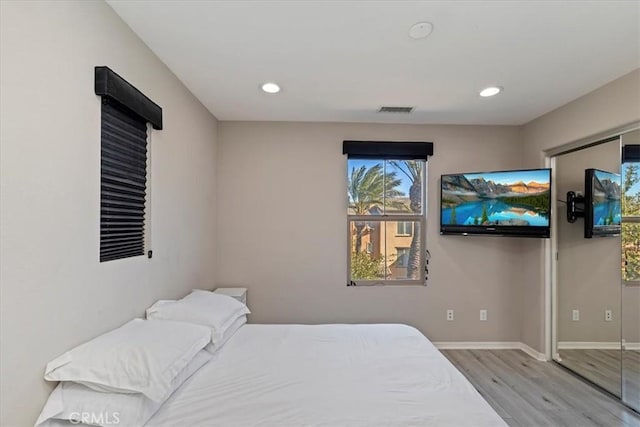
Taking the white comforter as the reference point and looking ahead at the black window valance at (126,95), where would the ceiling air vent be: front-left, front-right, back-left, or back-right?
back-right

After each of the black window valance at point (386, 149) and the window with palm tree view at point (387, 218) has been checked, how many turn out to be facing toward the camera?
2

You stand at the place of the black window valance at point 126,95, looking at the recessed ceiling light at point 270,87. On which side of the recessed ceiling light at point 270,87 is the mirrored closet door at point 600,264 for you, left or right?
right

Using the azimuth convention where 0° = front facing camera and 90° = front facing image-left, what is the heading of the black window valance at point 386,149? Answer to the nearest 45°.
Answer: approximately 0°

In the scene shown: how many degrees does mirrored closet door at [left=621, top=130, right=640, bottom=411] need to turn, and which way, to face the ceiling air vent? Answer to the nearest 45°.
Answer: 0° — it already faces it

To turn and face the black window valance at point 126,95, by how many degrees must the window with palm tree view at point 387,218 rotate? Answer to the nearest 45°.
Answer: approximately 45° to its right

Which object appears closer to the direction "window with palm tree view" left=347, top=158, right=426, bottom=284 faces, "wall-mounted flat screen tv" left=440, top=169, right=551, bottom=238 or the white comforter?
the white comforter

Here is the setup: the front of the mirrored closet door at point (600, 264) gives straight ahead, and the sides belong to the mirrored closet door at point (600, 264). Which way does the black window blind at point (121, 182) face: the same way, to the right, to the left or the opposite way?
the opposite way

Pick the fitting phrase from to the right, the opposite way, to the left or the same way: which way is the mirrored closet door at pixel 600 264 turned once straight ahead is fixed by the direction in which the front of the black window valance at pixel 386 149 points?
to the right

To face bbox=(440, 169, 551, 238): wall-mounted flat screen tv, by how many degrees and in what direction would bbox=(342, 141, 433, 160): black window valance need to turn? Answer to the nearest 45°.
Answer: approximately 90° to its left

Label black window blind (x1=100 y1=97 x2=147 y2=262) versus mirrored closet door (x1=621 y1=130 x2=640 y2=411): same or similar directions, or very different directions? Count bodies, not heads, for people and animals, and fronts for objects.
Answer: very different directions

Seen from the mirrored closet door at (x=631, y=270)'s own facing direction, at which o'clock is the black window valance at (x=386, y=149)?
The black window valance is roughly at 1 o'clock from the mirrored closet door.
